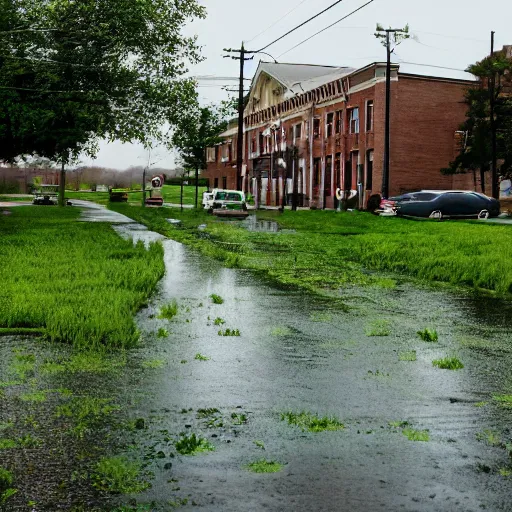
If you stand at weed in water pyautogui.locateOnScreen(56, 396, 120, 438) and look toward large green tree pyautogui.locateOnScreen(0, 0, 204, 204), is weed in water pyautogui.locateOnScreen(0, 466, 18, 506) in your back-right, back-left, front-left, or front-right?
back-left

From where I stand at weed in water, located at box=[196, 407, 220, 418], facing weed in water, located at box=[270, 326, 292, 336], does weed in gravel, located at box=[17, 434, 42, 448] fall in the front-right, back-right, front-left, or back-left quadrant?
back-left

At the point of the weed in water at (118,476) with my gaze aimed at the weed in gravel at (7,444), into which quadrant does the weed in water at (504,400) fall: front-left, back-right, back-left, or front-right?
back-right
